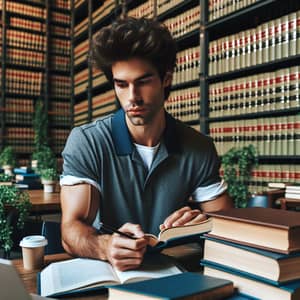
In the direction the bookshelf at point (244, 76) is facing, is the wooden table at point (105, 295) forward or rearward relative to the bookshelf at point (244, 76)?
forward

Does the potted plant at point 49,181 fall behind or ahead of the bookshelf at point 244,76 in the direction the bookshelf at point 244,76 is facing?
ahead

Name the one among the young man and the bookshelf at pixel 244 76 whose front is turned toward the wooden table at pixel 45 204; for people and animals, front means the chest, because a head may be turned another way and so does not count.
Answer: the bookshelf

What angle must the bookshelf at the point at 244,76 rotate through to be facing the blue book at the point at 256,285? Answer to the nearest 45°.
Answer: approximately 45° to its left

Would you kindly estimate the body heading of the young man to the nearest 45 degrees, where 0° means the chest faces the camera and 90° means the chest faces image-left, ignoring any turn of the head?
approximately 0°

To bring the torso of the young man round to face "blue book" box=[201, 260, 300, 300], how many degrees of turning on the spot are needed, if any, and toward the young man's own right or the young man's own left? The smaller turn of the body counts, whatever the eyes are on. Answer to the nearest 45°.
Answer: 0° — they already face it

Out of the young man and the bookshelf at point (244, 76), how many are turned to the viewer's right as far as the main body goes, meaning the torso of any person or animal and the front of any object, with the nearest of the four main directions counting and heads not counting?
0

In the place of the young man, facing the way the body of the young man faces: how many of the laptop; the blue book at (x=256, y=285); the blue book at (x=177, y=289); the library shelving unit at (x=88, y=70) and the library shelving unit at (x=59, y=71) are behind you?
2

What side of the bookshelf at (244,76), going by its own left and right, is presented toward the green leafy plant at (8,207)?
front

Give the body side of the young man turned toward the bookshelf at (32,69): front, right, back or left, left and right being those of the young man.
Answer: back

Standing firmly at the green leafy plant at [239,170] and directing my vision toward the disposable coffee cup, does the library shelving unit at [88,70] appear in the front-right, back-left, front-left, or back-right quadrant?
back-right

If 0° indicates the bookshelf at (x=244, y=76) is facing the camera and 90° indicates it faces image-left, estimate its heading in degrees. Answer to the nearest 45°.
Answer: approximately 45°

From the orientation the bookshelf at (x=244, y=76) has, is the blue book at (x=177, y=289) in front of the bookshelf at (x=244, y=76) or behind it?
in front
